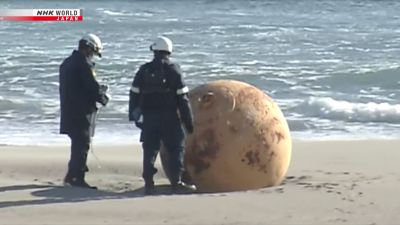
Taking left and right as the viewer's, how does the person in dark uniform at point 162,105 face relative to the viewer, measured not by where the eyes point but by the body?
facing away from the viewer

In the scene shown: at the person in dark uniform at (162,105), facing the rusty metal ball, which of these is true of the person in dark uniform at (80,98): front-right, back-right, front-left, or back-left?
back-left

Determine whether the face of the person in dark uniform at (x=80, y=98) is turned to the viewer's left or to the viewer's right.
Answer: to the viewer's right

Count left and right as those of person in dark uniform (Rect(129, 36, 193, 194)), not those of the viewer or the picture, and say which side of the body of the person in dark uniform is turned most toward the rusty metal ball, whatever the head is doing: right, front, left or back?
right
